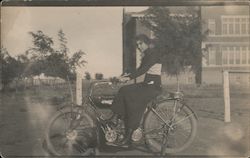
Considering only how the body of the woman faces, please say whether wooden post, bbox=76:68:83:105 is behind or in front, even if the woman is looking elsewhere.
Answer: in front

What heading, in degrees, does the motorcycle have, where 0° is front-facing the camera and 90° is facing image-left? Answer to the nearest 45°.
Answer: approximately 90°

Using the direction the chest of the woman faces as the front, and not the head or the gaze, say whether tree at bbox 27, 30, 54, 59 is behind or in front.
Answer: in front

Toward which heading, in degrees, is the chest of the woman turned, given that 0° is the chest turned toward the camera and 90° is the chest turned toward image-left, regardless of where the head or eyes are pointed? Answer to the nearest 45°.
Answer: approximately 90°
